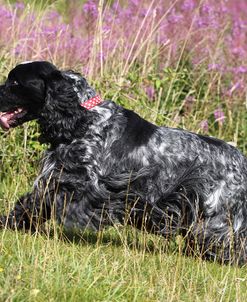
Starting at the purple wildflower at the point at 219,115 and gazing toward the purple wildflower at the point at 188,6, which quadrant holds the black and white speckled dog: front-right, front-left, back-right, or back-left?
back-left

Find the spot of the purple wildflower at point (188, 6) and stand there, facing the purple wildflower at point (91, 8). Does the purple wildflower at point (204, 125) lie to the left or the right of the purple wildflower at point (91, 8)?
left

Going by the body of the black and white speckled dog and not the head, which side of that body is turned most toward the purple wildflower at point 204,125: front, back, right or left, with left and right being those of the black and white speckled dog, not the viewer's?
right

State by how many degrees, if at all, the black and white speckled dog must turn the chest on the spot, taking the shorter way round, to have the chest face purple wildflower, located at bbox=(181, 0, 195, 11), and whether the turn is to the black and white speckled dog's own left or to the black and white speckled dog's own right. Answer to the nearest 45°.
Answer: approximately 90° to the black and white speckled dog's own right

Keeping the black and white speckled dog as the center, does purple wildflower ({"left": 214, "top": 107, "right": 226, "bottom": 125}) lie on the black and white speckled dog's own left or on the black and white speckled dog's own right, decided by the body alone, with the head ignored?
on the black and white speckled dog's own right

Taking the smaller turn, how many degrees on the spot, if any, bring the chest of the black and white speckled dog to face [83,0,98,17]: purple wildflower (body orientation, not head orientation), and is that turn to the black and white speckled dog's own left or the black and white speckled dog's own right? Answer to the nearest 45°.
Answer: approximately 90° to the black and white speckled dog's own right

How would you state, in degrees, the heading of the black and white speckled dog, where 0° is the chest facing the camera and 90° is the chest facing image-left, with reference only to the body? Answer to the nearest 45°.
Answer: approximately 90°
